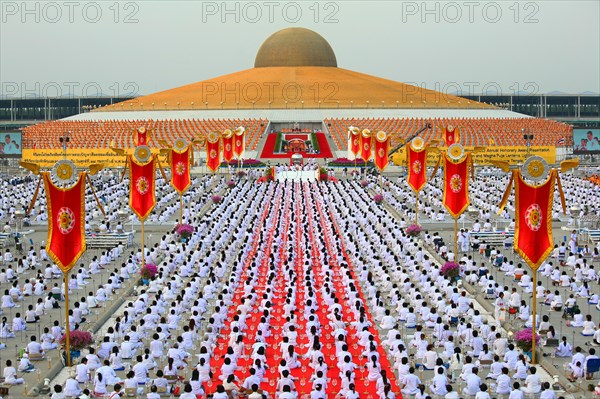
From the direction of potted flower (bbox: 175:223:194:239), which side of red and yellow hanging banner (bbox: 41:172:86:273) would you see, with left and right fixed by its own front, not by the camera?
back

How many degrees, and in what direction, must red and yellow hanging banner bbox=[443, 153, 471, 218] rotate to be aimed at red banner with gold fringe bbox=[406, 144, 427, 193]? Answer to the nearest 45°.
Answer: approximately 180°

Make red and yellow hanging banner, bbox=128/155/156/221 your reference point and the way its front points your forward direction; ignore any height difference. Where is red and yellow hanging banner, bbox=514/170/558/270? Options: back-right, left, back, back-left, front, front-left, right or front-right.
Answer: front-left

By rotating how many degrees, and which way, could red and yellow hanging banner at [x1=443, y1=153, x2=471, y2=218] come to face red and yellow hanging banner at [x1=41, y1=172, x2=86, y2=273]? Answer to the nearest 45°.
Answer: approximately 45° to its right

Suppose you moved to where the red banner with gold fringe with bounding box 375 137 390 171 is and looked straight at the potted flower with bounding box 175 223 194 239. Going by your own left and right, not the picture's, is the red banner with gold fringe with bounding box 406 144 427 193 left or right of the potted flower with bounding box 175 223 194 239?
left

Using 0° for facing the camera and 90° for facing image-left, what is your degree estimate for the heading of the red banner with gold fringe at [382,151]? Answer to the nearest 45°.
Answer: approximately 0°

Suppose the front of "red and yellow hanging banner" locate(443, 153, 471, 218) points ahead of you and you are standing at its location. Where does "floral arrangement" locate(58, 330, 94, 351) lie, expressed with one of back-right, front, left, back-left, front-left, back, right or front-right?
front-right

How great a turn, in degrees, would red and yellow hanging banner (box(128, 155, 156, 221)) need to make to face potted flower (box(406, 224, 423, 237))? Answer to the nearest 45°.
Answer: approximately 90° to its left

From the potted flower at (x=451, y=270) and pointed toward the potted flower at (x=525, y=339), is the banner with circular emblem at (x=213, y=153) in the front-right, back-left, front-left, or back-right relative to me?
back-right

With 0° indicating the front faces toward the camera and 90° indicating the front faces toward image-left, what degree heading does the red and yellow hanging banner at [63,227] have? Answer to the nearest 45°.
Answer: approximately 0°

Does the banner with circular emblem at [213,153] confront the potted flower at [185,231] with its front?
yes
